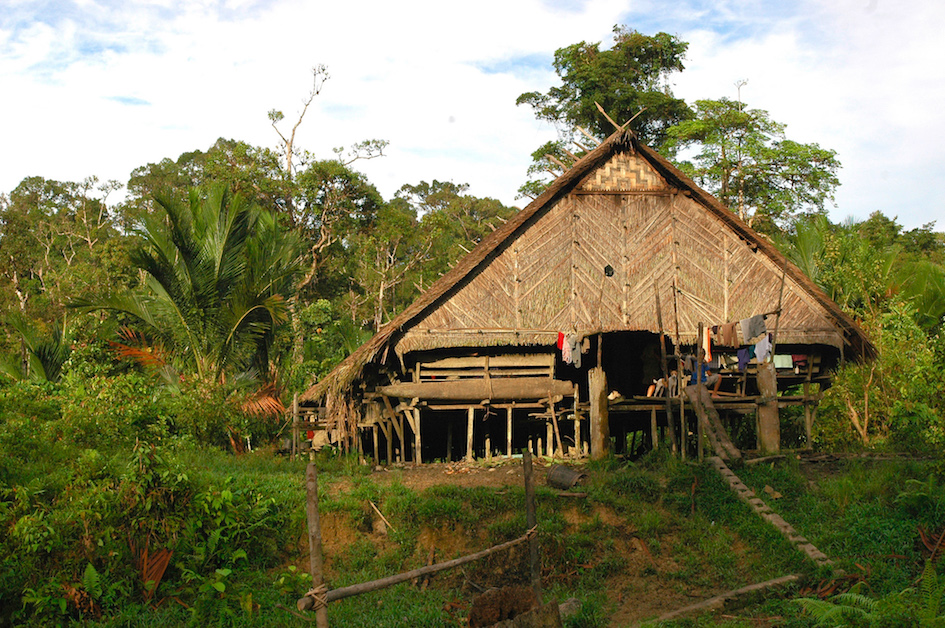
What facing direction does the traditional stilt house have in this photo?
toward the camera

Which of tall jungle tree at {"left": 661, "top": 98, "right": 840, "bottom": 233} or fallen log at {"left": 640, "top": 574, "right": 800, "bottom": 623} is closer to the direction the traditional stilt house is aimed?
the fallen log

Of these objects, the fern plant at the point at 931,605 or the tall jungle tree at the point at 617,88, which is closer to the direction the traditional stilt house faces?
the fern plant

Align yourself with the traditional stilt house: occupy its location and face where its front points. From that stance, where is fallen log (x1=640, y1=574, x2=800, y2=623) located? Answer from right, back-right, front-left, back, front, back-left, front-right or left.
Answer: front

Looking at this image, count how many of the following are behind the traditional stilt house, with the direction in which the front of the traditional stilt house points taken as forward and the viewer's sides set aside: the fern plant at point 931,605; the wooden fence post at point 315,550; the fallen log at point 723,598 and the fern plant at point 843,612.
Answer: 0

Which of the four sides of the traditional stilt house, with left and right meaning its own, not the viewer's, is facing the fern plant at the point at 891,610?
front

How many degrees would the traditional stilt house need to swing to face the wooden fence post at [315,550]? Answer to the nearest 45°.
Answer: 0° — it already faces it

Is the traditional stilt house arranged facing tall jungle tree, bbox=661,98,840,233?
no

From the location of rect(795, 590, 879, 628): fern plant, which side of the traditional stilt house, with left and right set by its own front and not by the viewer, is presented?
front

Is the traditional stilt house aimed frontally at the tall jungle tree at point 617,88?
no

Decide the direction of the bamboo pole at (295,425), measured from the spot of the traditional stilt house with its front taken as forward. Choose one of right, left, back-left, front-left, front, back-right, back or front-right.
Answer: right

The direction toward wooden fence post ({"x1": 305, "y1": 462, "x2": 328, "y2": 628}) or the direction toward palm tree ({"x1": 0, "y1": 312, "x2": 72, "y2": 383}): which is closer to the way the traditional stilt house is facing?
the wooden fence post

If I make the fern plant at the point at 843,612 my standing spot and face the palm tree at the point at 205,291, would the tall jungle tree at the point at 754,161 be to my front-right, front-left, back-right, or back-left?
front-right

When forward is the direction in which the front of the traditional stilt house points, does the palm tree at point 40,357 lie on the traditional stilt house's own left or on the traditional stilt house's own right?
on the traditional stilt house's own right

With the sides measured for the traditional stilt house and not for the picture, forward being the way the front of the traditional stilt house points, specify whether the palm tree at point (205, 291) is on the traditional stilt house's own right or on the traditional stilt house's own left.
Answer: on the traditional stilt house's own right

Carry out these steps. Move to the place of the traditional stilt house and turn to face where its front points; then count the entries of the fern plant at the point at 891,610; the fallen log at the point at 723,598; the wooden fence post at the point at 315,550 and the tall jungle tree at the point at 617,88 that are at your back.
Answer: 1
